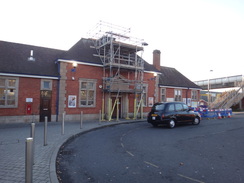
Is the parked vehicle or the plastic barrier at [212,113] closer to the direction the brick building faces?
the parked vehicle

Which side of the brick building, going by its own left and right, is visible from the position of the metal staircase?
left

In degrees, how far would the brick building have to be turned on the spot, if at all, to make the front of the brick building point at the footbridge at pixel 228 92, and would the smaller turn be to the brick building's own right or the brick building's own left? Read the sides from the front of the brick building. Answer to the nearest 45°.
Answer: approximately 90° to the brick building's own left

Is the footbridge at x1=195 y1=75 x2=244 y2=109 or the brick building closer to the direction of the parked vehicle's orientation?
the footbridge

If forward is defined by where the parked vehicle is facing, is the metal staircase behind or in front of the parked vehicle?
in front

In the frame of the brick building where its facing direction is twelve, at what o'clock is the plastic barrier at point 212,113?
The plastic barrier is roughly at 10 o'clock from the brick building.

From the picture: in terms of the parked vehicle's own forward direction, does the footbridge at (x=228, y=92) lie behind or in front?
in front

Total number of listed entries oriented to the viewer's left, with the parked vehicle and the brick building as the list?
0

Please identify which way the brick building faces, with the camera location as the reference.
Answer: facing the viewer and to the right of the viewer

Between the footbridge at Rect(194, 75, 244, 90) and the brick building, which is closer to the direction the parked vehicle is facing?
the footbridge

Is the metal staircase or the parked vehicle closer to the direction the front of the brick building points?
the parked vehicle

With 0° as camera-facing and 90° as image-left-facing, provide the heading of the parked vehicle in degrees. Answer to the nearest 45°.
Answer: approximately 225°

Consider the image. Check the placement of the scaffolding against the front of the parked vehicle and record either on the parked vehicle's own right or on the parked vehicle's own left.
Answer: on the parked vehicle's own left
